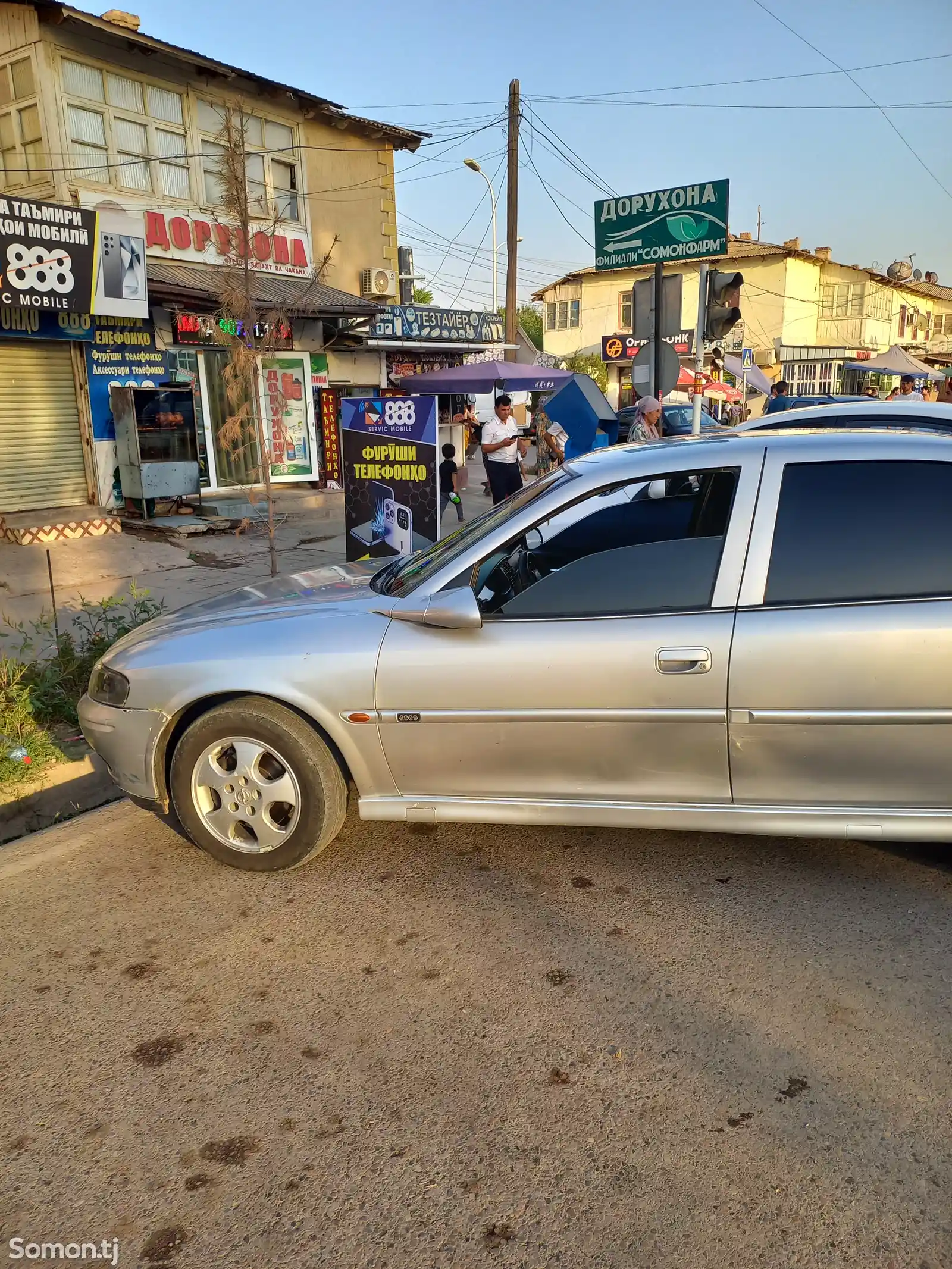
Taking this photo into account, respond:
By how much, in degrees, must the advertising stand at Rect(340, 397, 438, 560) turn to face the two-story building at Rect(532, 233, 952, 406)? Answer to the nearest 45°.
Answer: approximately 135° to its left

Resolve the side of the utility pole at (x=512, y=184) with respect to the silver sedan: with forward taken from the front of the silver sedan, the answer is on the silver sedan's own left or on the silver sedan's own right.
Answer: on the silver sedan's own right

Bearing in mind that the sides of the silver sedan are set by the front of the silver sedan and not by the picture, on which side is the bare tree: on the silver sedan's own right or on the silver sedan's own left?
on the silver sedan's own right

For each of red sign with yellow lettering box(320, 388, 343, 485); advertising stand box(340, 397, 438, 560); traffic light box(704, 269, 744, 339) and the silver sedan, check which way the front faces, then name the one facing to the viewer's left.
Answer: the silver sedan

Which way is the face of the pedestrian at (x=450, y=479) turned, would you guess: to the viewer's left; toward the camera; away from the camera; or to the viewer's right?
away from the camera

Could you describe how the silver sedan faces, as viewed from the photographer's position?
facing to the left of the viewer

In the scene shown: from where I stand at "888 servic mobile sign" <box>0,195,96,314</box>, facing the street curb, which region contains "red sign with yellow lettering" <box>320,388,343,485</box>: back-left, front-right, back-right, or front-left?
back-left

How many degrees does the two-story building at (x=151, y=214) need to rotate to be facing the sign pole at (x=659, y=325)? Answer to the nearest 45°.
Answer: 0° — it already faces it

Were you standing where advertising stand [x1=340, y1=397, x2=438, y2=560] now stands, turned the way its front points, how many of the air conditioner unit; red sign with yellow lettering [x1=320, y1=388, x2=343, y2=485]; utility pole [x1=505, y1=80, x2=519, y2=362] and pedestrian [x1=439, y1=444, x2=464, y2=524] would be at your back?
4

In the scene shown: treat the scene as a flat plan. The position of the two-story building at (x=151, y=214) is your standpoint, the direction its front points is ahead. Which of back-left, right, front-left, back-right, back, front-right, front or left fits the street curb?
front-right
